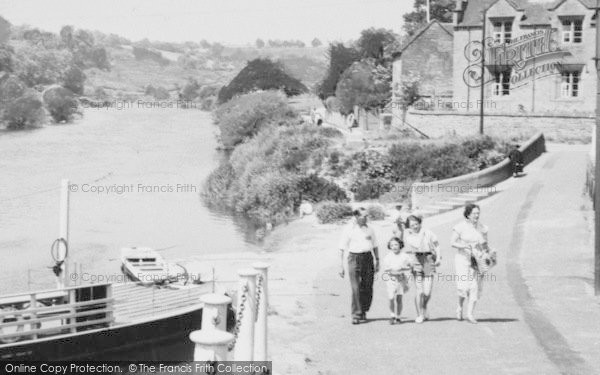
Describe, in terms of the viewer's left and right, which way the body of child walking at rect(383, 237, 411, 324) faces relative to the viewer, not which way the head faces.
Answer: facing the viewer

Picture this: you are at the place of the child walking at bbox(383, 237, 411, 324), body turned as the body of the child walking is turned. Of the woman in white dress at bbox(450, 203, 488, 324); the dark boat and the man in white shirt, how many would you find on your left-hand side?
1

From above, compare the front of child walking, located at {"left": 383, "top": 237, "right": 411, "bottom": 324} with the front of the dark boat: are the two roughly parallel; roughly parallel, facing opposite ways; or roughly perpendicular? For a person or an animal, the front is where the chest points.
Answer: roughly perpendicular

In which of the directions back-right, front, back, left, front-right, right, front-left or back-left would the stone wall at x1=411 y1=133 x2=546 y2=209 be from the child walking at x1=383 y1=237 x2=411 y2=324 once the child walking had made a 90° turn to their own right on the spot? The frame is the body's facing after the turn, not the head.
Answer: right

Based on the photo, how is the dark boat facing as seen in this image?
to the viewer's right

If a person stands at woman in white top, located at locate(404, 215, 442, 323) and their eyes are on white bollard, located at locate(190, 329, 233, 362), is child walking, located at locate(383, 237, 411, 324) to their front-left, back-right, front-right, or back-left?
front-right

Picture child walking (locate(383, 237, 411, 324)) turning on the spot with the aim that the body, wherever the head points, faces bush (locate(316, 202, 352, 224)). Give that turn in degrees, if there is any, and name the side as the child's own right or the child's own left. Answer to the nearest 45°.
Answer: approximately 180°

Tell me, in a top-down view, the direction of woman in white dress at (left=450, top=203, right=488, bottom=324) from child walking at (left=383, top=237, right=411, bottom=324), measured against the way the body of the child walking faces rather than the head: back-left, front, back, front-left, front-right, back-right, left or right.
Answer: left

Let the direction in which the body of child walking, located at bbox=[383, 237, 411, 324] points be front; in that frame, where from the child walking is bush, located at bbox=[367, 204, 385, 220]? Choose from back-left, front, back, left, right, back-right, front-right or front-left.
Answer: back
